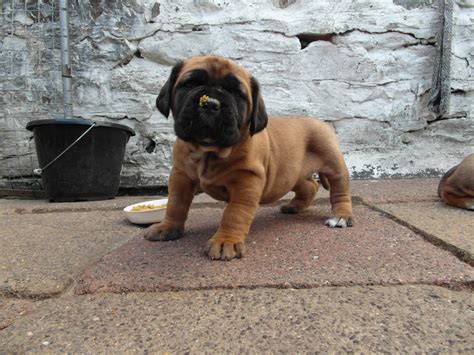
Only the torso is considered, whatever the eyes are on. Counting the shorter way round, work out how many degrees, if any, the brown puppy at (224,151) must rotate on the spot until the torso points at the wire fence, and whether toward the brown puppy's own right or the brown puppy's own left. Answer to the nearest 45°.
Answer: approximately 90° to the brown puppy's own right

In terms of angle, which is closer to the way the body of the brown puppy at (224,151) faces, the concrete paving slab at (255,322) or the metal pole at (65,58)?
the concrete paving slab

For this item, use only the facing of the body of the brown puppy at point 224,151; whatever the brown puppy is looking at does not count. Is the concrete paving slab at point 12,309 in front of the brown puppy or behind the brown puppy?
in front

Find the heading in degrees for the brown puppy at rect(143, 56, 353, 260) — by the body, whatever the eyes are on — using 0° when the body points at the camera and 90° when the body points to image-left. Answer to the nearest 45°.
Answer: approximately 45°

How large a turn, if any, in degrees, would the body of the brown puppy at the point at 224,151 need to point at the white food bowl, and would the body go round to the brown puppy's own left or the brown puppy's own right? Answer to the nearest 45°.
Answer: approximately 90° to the brown puppy's own right

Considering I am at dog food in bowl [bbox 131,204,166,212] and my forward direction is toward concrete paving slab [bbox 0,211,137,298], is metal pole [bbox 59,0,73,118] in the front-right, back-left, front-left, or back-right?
back-right

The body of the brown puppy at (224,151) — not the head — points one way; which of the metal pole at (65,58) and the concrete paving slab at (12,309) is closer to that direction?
the concrete paving slab
